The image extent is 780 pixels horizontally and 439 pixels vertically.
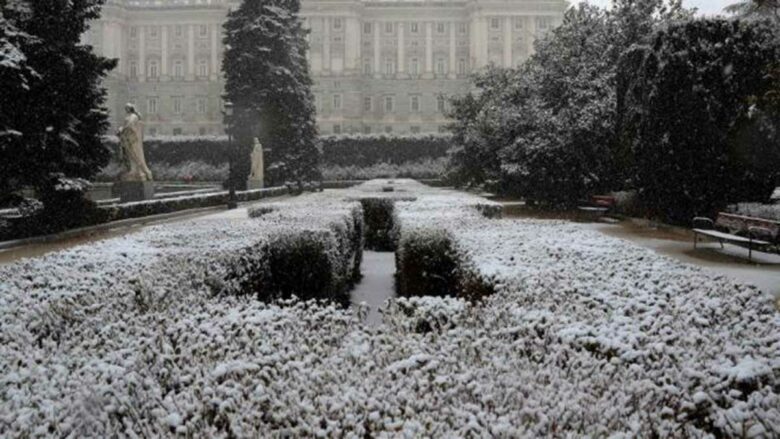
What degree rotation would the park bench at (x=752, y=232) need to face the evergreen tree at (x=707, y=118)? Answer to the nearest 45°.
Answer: approximately 135° to its right

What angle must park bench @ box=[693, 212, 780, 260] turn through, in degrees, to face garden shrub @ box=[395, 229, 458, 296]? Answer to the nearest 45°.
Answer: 0° — it already faces it

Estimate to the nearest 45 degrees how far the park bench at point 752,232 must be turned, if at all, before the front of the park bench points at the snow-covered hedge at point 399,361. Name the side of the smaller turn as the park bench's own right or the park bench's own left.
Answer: approximately 45° to the park bench's own left

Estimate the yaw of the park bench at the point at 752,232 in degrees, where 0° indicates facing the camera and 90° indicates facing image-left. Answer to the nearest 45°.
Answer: approximately 45°

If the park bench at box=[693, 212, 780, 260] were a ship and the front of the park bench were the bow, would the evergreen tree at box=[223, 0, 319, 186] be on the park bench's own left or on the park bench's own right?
on the park bench's own right

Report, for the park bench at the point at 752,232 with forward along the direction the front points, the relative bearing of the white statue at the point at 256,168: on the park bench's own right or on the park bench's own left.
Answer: on the park bench's own right

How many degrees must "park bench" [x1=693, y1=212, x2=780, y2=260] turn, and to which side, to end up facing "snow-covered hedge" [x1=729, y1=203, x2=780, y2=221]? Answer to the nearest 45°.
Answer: approximately 135° to its right
